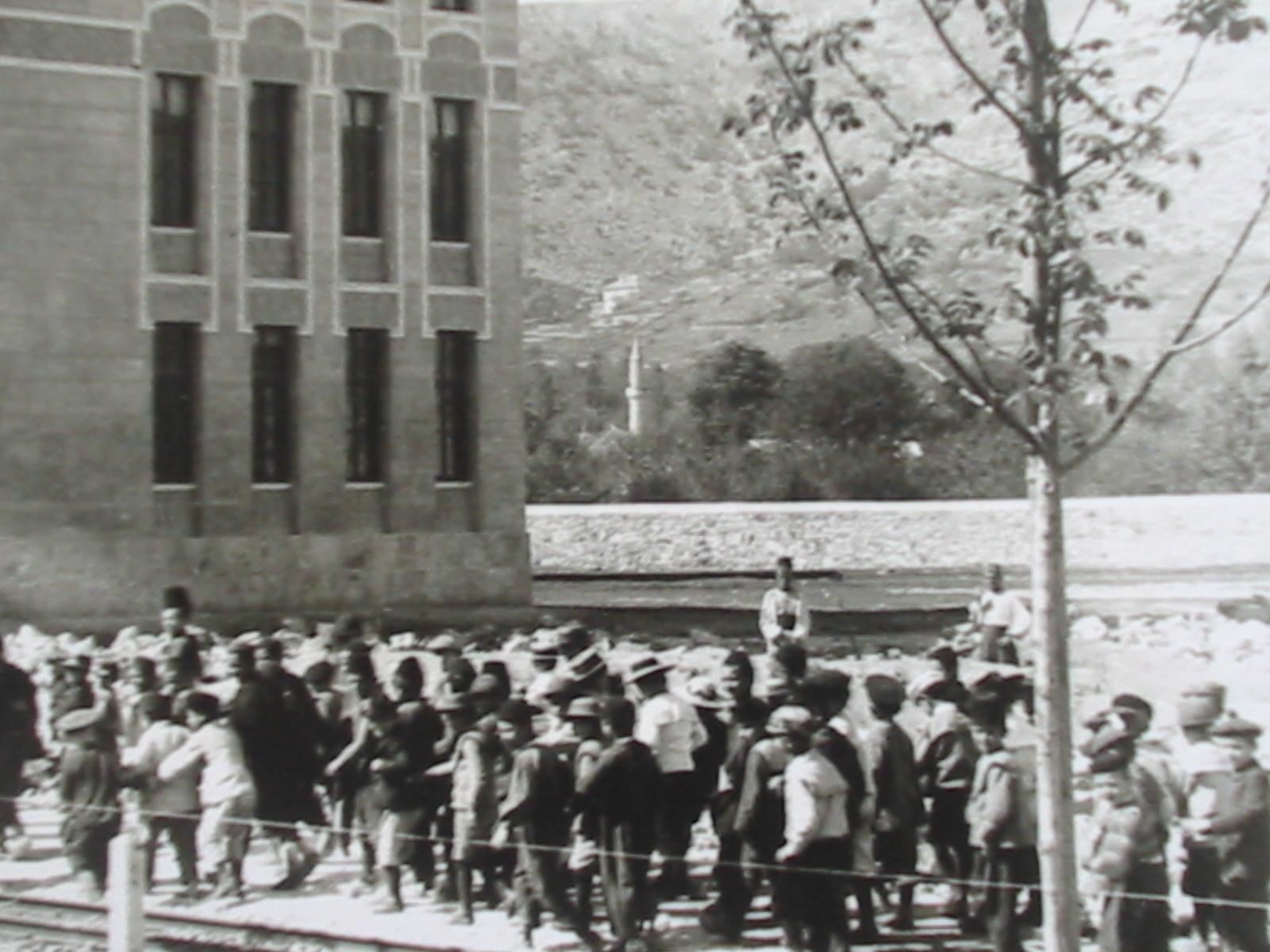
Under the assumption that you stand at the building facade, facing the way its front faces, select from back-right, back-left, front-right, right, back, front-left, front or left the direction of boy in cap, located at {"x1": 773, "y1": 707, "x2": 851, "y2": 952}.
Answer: front

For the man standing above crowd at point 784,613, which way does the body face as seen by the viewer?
toward the camera

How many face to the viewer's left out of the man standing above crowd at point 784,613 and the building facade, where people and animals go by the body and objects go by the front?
0

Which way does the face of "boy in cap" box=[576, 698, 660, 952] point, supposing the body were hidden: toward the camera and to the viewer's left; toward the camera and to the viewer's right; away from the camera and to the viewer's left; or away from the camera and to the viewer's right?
away from the camera and to the viewer's left

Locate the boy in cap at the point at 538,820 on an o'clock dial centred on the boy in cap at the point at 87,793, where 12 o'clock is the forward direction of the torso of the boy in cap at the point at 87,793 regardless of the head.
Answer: the boy in cap at the point at 538,820 is roughly at 6 o'clock from the boy in cap at the point at 87,793.

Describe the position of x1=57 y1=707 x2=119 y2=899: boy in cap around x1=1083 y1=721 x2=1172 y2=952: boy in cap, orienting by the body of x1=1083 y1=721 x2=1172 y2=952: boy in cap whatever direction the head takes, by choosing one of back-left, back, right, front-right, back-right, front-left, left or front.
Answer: front

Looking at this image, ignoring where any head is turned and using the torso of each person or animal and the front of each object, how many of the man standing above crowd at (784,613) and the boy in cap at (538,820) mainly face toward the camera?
1

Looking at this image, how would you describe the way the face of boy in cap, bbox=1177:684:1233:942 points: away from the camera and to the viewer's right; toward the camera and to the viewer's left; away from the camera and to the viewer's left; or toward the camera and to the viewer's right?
toward the camera and to the viewer's left

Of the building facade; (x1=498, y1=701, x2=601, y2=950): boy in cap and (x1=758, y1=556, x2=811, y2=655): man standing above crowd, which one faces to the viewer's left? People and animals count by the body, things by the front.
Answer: the boy in cap

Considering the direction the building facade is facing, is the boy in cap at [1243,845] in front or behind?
in front

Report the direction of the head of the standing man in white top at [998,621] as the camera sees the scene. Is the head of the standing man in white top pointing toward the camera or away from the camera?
toward the camera

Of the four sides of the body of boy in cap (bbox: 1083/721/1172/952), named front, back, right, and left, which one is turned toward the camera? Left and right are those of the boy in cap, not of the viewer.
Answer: left

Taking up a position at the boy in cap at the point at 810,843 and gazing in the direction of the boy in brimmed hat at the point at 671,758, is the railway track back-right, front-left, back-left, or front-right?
front-left

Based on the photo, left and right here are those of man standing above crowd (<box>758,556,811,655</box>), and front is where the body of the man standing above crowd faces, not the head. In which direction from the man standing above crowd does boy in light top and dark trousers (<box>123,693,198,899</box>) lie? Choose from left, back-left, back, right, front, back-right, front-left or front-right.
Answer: right
